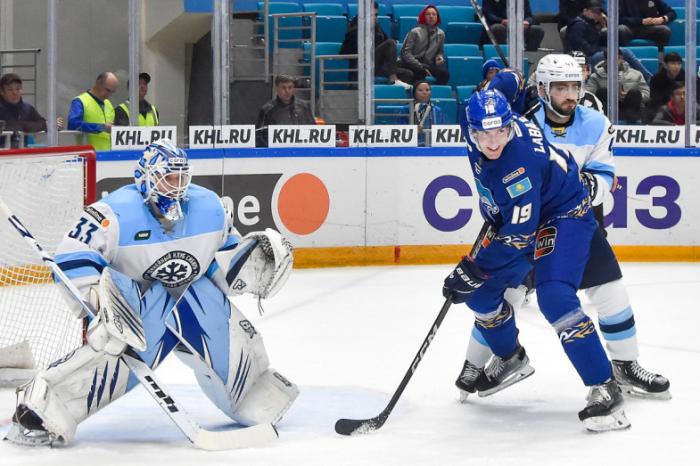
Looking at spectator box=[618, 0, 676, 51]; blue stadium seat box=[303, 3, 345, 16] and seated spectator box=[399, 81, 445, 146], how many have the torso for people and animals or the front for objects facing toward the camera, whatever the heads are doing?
3

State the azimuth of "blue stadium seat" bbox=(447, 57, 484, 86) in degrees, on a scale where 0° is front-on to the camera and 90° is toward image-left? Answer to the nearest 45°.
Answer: approximately 0°

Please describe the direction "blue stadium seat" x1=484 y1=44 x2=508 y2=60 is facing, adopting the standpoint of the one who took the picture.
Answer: facing the viewer

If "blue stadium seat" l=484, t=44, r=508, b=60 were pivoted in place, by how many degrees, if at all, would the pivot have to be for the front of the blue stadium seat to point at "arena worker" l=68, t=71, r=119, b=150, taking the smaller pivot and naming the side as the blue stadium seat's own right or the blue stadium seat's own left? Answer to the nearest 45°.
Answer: approximately 45° to the blue stadium seat's own right

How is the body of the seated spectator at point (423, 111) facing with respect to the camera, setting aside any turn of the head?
toward the camera

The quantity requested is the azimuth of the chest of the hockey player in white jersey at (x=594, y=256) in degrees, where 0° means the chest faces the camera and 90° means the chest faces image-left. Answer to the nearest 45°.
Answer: approximately 0°

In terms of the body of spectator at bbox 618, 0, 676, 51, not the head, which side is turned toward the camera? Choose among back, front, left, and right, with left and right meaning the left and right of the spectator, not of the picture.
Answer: front

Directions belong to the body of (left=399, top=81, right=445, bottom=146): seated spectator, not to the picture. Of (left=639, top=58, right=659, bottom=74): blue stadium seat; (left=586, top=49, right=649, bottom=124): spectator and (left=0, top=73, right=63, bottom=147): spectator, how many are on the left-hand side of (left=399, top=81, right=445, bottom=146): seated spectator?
2

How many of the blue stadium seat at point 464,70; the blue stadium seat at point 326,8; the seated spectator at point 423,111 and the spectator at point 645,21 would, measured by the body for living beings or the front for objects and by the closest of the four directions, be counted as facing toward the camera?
4

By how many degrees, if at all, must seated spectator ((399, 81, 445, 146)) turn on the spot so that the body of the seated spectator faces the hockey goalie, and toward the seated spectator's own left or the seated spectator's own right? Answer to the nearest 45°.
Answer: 0° — they already face them

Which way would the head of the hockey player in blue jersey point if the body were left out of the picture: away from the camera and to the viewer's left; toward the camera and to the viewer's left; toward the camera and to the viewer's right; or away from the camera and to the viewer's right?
toward the camera and to the viewer's left

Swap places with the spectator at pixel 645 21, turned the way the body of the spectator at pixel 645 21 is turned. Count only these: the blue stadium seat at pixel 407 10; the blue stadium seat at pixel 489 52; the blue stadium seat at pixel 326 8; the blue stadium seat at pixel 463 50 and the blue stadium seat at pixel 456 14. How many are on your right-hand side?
5

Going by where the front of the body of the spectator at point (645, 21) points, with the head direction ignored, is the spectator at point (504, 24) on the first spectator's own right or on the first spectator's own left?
on the first spectator's own right
